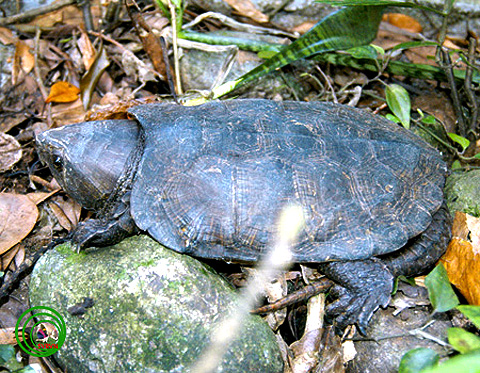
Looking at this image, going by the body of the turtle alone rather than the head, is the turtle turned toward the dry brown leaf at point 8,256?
yes

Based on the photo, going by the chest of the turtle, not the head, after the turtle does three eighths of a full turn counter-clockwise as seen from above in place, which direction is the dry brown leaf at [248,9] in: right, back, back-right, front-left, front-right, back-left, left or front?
back-left

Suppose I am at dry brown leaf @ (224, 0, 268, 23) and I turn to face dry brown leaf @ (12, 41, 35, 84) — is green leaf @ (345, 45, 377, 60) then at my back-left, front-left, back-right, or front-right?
back-left

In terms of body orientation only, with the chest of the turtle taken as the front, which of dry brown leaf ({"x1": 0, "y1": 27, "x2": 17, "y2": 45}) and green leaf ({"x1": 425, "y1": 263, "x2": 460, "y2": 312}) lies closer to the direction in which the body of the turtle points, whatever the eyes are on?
the dry brown leaf

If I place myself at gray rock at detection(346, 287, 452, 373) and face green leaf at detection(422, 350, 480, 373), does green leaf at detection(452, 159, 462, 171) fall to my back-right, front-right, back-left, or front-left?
back-left

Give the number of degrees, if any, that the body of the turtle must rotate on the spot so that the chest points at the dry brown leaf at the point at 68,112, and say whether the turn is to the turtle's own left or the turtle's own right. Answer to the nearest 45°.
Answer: approximately 45° to the turtle's own right

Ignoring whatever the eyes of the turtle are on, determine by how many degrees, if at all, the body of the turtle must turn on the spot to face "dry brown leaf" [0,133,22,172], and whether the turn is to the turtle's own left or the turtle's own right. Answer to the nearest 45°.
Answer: approximately 45° to the turtle's own right

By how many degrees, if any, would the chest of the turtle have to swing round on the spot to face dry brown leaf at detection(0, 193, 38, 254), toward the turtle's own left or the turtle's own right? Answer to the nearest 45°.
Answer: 0° — it already faces it

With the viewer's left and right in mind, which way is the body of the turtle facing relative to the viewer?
facing to the left of the viewer

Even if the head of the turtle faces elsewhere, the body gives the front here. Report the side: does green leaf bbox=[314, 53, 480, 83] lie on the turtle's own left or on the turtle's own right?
on the turtle's own right

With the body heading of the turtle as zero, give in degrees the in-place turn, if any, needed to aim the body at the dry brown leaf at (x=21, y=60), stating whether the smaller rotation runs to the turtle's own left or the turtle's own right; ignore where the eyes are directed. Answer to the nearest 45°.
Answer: approximately 45° to the turtle's own right

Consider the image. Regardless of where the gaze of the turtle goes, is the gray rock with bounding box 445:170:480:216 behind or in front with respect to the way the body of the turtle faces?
behind
